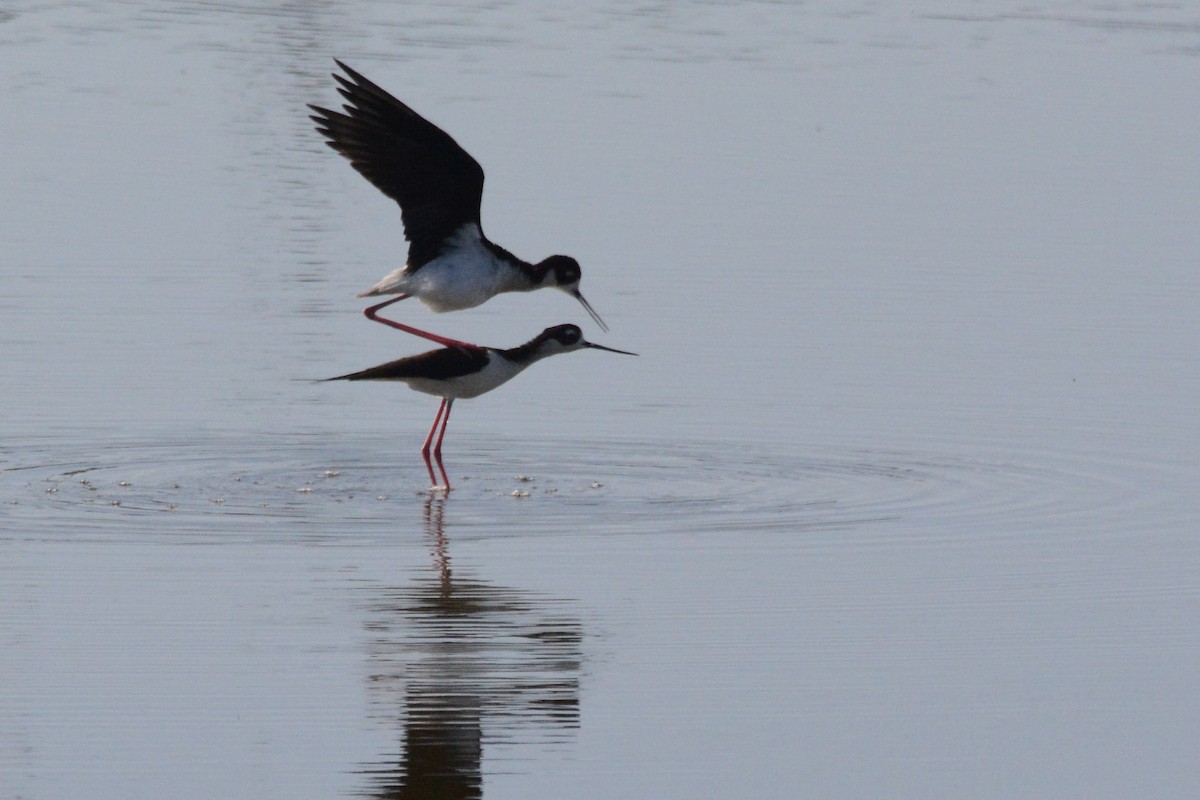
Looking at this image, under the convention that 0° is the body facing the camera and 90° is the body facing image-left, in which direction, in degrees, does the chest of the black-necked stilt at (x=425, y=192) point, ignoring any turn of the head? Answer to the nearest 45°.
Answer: approximately 270°

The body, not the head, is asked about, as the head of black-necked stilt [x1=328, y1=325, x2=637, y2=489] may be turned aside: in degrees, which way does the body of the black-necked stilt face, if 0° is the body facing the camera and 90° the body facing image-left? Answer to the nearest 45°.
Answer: approximately 270°
